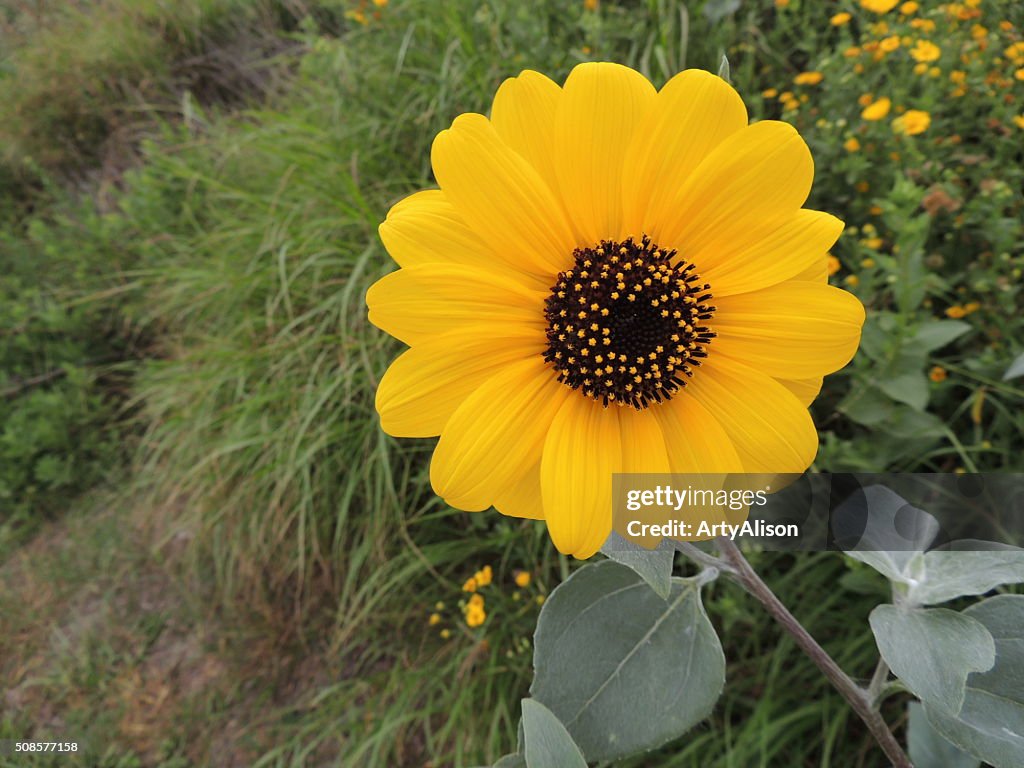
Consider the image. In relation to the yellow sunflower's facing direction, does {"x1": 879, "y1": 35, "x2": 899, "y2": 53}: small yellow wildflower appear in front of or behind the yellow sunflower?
behind

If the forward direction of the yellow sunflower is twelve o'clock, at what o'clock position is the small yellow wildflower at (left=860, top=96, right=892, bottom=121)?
The small yellow wildflower is roughly at 7 o'clock from the yellow sunflower.

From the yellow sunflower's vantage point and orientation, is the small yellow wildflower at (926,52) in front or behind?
behind

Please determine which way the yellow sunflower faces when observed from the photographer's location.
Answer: facing the viewer

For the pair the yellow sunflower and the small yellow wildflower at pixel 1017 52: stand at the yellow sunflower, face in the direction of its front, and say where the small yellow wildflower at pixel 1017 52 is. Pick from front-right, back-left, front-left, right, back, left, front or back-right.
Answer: back-left

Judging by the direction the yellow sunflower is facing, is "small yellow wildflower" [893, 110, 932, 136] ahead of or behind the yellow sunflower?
behind
